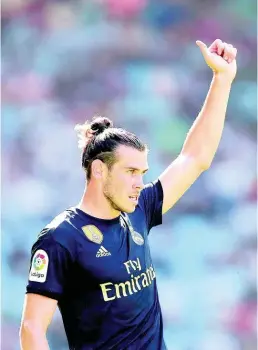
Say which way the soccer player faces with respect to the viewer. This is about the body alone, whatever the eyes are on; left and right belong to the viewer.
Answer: facing the viewer and to the right of the viewer
